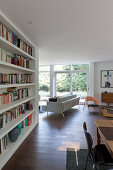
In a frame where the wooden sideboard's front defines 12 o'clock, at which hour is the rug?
The rug is roughly at 12 o'clock from the wooden sideboard.

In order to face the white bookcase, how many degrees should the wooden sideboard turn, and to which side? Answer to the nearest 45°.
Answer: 0° — it already faces it

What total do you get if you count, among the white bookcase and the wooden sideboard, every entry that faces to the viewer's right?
1

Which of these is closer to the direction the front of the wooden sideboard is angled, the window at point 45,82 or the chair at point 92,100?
the chair

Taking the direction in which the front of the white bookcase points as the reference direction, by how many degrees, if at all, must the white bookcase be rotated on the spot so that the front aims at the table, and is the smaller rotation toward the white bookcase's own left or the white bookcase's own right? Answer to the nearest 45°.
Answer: approximately 45° to the white bookcase's own right

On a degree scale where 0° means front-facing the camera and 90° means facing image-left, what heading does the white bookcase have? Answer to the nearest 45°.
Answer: approximately 270°

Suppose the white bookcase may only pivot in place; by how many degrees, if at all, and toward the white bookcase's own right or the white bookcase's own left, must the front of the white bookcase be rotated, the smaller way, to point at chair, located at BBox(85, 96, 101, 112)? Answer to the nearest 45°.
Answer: approximately 45° to the white bookcase's own left

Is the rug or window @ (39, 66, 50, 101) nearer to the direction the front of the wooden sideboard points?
the rug
